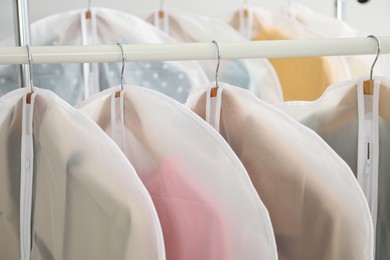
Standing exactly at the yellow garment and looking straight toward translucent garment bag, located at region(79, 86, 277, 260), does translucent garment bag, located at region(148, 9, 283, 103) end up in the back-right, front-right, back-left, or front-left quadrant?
front-right

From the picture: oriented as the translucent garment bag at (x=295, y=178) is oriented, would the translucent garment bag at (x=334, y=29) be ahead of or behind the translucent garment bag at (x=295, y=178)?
behind

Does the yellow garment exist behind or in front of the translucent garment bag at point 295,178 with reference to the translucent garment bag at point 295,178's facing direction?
behind

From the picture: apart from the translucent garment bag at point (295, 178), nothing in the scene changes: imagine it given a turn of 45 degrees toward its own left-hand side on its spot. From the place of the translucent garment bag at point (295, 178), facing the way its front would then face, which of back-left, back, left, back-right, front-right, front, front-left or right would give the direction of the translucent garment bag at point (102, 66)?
back-right

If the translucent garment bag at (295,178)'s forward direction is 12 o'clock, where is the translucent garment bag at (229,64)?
the translucent garment bag at (229,64) is roughly at 4 o'clock from the translucent garment bag at (295,178).

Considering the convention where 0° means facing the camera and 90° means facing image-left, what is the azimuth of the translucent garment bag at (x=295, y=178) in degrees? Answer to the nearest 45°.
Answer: approximately 45°
